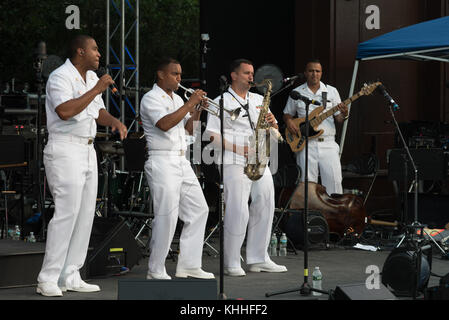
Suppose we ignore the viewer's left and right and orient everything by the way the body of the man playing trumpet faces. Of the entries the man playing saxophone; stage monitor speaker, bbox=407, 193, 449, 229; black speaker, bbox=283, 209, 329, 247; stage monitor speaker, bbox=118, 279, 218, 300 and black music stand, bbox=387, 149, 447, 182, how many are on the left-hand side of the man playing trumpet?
4

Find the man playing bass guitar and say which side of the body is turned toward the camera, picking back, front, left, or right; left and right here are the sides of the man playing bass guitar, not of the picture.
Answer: front

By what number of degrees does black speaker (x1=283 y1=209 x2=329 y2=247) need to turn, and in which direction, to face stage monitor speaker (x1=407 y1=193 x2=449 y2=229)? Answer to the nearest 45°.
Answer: approximately 90° to its left

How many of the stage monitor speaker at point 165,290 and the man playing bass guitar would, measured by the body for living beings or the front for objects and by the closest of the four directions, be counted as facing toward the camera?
1

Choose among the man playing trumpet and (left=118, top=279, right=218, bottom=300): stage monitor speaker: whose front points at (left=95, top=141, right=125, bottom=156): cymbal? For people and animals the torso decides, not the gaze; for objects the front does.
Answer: the stage monitor speaker

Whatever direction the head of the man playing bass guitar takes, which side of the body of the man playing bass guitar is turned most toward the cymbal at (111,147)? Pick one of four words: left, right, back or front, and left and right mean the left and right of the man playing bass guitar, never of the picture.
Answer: right

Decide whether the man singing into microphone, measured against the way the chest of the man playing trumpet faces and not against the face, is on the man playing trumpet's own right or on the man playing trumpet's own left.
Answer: on the man playing trumpet's own right

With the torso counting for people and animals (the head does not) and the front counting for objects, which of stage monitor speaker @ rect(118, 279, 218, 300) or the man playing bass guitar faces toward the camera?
the man playing bass guitar

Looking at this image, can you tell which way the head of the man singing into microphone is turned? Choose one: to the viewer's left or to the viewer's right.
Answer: to the viewer's right

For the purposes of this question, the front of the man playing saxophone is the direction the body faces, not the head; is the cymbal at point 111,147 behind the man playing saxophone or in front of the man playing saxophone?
behind

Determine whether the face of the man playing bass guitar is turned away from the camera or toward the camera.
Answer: toward the camera

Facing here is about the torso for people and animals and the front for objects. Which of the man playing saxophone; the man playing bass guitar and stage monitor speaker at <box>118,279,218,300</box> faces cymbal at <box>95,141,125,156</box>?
the stage monitor speaker

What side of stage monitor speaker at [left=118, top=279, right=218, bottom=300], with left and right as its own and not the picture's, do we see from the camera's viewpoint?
back

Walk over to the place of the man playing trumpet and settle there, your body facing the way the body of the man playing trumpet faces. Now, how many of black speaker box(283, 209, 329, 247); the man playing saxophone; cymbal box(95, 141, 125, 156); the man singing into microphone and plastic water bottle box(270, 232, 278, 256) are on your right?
1
